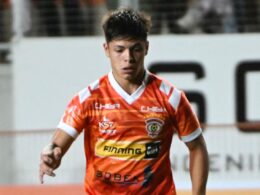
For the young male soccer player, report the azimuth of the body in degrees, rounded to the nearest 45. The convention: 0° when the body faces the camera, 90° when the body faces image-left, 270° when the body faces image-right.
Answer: approximately 0°
